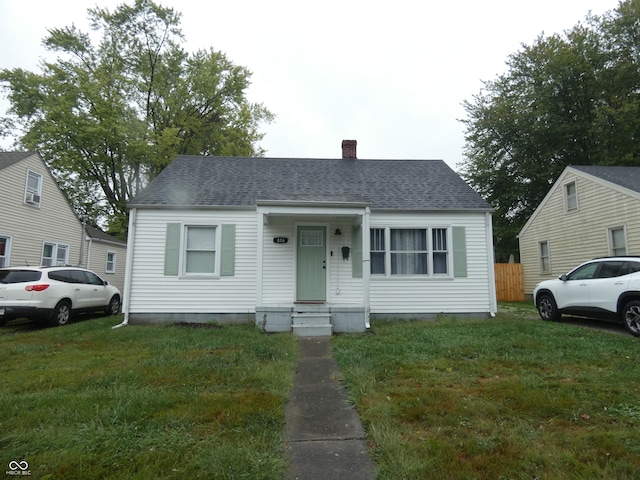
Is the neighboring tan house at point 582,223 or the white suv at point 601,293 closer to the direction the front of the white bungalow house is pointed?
the white suv

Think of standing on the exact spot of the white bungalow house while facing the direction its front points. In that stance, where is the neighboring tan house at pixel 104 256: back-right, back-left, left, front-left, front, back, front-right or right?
back-right

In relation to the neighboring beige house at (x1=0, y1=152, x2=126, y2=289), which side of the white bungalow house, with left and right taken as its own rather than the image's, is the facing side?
right

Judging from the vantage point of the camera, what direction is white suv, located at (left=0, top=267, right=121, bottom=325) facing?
facing away from the viewer and to the right of the viewer

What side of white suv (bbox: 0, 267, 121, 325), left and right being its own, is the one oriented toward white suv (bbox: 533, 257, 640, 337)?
right

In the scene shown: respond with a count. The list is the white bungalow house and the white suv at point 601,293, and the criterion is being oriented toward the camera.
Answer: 1

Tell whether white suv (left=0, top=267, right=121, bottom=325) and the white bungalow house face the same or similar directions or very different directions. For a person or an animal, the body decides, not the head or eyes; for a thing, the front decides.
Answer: very different directions

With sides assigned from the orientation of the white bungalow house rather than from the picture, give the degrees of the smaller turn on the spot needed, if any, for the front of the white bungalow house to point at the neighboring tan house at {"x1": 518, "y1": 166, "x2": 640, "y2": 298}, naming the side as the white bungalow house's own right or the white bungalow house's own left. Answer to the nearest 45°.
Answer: approximately 90° to the white bungalow house's own left
